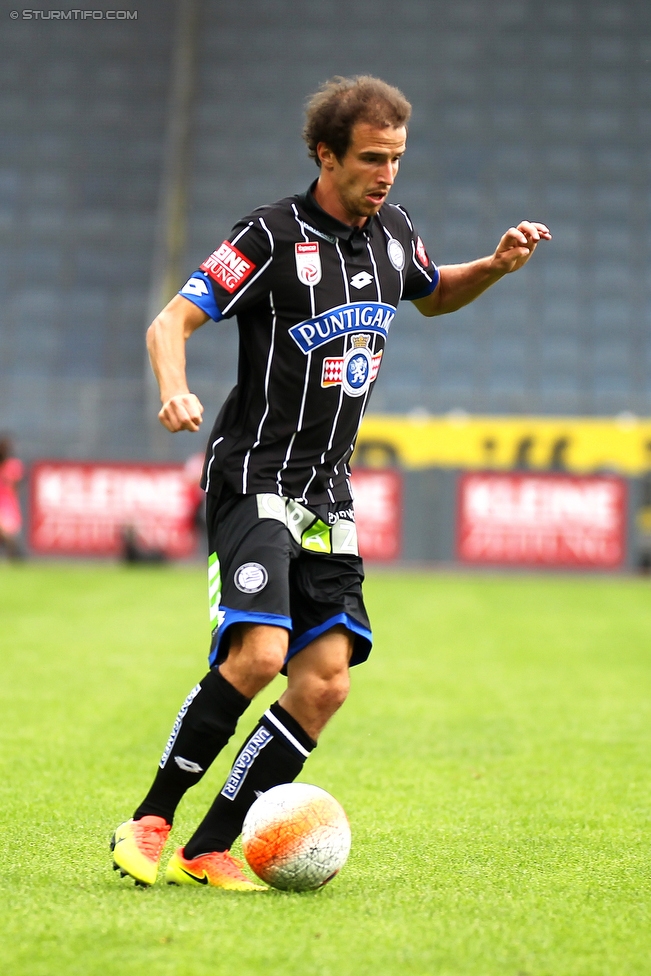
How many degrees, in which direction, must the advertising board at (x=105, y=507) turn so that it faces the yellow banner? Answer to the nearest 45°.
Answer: approximately 90° to its left

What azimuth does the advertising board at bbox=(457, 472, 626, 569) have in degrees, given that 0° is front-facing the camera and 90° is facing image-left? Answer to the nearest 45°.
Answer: approximately 0°

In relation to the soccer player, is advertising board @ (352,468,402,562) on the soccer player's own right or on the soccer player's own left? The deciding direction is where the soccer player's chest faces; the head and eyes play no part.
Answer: on the soccer player's own left

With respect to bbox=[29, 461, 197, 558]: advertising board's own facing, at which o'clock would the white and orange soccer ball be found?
The white and orange soccer ball is roughly at 12 o'clock from the advertising board.

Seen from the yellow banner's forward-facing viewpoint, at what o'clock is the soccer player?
The soccer player is roughly at 12 o'clock from the yellow banner.

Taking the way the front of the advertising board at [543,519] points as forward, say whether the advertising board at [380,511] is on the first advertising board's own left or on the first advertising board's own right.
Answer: on the first advertising board's own right

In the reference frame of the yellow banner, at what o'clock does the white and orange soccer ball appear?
The white and orange soccer ball is roughly at 12 o'clock from the yellow banner.
